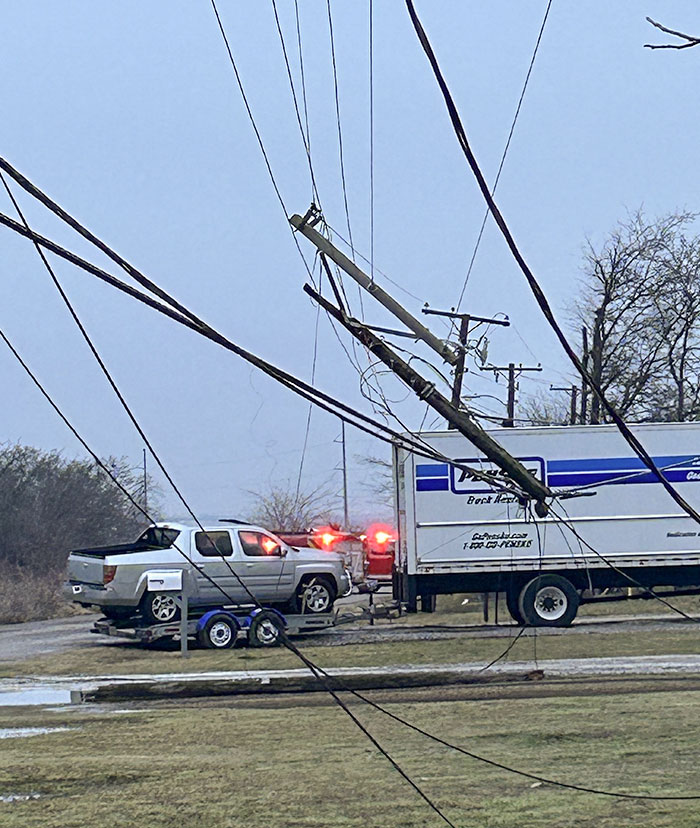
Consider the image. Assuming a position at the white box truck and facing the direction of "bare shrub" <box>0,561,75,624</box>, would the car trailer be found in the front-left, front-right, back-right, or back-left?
front-left

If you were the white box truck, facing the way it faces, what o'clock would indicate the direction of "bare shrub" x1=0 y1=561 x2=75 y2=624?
The bare shrub is roughly at 7 o'clock from the white box truck.

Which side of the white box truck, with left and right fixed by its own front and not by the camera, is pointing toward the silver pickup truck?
back

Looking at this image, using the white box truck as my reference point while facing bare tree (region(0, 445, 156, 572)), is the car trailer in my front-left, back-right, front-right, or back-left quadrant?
front-left

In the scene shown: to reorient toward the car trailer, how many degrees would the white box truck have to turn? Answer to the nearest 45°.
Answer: approximately 180°

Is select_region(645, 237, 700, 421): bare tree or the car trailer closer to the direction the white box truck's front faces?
the bare tree

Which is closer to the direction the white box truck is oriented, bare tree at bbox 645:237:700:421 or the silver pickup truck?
the bare tree

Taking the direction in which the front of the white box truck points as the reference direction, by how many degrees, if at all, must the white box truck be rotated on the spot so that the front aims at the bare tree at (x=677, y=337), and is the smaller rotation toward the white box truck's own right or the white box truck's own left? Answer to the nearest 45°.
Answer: approximately 90° to the white box truck's own left

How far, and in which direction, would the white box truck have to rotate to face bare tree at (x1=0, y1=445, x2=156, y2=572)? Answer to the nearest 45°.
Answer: approximately 135° to its left

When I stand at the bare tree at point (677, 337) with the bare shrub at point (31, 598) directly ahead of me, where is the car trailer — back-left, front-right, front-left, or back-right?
front-left

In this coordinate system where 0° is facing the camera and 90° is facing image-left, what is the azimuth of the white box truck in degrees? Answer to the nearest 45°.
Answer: approximately 270°

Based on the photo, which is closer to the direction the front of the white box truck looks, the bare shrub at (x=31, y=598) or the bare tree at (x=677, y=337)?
the bare tree
